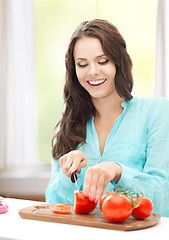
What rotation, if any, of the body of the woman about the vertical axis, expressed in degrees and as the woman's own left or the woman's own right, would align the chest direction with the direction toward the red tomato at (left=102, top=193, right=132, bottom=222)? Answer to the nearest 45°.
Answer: approximately 45° to the woman's own left

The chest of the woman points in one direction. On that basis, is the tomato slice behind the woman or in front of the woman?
in front

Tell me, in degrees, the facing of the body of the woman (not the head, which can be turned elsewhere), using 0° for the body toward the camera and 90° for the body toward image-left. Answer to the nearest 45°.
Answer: approximately 45°

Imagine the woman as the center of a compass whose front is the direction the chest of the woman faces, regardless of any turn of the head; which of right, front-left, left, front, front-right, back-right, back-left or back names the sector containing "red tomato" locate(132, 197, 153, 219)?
front-left
